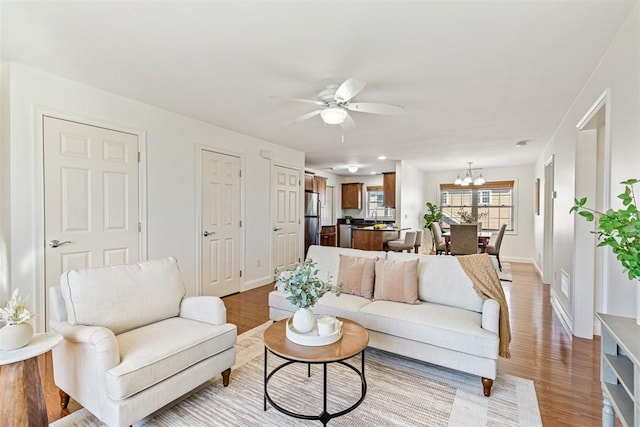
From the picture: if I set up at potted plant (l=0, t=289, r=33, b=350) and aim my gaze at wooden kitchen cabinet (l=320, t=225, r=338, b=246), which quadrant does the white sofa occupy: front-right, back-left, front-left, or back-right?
front-right

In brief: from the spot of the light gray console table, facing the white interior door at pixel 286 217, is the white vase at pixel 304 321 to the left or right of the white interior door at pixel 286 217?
left

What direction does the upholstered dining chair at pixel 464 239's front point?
away from the camera

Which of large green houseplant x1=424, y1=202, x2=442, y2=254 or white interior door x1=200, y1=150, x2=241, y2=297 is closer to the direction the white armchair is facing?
the large green houseplant

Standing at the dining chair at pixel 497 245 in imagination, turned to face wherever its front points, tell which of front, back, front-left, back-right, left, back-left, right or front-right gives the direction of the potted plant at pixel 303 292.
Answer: left

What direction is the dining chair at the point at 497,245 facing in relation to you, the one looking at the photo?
facing to the left of the viewer

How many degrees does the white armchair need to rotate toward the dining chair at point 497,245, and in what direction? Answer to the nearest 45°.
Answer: approximately 45° to its left

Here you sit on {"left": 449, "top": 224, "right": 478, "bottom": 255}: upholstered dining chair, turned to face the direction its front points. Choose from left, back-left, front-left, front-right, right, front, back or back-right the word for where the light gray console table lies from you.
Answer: back

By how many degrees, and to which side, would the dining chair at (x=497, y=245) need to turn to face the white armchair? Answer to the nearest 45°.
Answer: approximately 90° to its left

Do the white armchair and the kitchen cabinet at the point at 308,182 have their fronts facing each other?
no

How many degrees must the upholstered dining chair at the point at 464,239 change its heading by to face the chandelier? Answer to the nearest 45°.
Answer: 0° — it already faces it

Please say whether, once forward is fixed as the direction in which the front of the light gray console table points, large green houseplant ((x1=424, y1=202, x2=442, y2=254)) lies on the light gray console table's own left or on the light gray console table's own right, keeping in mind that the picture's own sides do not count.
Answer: on the light gray console table's own right

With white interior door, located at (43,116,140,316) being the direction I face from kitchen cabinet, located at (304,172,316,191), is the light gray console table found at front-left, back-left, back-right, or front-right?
front-left

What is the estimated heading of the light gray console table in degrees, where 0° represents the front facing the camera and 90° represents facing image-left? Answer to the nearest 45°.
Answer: approximately 90°

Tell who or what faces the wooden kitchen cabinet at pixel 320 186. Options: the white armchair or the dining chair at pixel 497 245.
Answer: the dining chair
